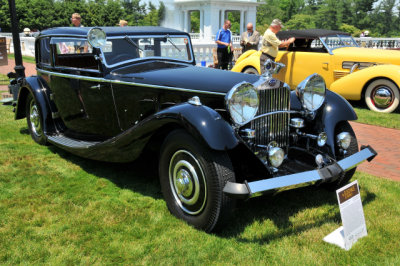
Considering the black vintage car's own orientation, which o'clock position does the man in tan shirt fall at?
The man in tan shirt is roughly at 8 o'clock from the black vintage car.

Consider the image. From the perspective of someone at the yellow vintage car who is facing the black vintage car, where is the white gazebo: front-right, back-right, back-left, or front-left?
back-right

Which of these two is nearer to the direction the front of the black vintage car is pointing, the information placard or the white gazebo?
the information placard

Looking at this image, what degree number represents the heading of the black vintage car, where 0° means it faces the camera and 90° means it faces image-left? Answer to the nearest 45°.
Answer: approximately 315°

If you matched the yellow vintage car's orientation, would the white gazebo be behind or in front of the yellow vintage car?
behind

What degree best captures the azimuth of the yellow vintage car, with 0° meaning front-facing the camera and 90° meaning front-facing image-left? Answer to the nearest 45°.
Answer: approximately 315°

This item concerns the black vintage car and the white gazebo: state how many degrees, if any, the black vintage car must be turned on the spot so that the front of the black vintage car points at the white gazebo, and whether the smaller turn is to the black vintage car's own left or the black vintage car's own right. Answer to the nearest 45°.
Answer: approximately 135° to the black vintage car's own left

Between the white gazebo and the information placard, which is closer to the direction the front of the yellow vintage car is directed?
the information placard
